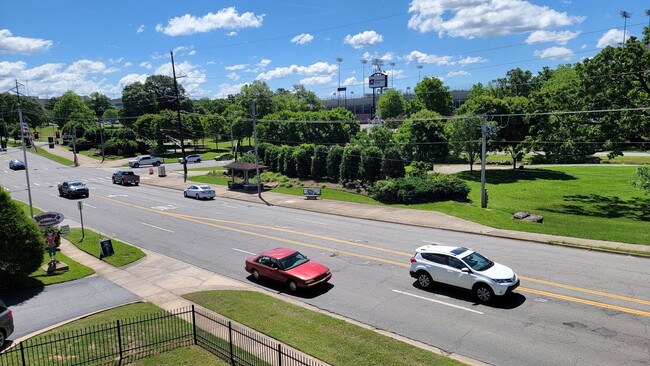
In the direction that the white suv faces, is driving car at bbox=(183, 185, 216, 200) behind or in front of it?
behind

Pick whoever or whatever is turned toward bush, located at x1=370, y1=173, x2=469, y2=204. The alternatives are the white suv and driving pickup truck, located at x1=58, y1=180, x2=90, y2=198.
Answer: the driving pickup truck

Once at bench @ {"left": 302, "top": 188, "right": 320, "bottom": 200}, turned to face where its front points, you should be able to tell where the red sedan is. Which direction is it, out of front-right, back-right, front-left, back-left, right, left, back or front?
front

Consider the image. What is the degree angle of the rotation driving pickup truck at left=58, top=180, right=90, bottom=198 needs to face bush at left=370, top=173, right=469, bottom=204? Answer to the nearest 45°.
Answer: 0° — it already faces it

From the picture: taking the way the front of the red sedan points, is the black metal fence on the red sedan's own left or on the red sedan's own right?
on the red sedan's own right

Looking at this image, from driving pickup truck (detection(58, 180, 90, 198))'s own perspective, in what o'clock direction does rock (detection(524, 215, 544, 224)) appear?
The rock is roughly at 12 o'clock from the driving pickup truck.

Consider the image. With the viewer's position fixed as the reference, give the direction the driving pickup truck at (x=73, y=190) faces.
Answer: facing the viewer and to the right of the viewer

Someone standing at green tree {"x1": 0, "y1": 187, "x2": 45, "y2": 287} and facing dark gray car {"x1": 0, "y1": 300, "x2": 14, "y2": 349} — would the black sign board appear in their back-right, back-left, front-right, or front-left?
back-left

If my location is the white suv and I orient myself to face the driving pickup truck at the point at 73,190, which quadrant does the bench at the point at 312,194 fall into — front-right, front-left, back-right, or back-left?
front-right

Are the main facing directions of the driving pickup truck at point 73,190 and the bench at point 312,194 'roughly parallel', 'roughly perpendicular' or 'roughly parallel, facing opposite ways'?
roughly perpendicular

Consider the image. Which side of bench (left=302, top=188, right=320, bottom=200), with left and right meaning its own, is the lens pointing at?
front

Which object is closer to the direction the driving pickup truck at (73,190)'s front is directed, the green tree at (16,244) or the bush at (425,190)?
the bush

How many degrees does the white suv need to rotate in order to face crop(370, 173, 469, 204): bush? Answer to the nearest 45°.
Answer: approximately 135° to its left

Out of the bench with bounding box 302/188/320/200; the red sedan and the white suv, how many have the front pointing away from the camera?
0

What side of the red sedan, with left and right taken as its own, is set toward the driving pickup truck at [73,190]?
back
